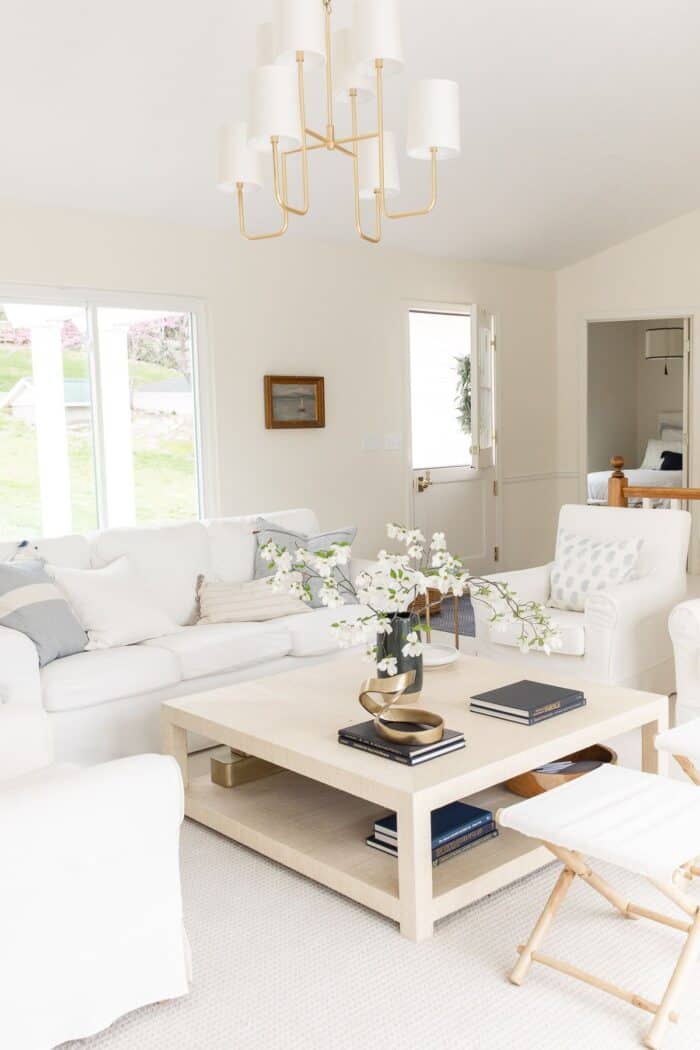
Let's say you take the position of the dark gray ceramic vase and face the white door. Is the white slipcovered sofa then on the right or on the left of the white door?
left

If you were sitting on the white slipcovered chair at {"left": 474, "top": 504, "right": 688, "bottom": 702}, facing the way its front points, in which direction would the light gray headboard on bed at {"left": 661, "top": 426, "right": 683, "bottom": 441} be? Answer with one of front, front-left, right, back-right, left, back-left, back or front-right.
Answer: back-right

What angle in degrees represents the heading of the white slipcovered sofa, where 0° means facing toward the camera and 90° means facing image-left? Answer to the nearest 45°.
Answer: approximately 315°

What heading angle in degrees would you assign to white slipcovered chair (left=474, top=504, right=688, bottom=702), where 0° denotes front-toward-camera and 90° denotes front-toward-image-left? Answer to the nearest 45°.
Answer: approximately 45°

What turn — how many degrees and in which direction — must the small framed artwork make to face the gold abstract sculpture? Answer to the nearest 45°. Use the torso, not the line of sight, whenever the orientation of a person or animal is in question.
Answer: approximately 45° to its right

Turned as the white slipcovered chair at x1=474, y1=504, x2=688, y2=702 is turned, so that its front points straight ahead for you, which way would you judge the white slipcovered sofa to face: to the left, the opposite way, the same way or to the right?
to the left
